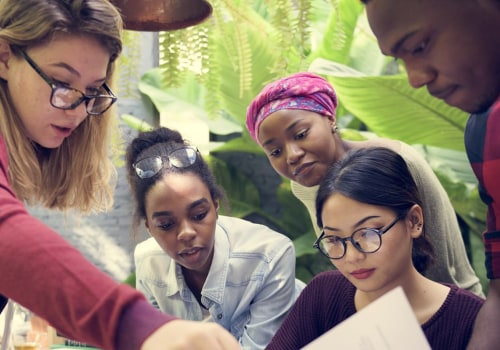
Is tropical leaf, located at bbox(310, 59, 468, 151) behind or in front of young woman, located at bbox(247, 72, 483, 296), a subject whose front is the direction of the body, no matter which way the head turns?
behind

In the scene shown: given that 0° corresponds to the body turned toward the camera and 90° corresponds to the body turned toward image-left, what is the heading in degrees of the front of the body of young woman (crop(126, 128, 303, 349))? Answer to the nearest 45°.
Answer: approximately 0°

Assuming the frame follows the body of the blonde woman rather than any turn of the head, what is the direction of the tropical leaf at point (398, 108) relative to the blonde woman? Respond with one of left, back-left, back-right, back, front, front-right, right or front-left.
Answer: left

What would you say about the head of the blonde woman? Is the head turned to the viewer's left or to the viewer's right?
to the viewer's right

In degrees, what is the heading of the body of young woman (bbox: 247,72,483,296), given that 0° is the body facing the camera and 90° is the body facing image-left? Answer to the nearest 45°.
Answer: approximately 45°

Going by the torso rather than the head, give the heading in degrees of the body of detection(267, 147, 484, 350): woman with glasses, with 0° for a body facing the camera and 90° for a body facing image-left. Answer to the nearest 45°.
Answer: approximately 45°
